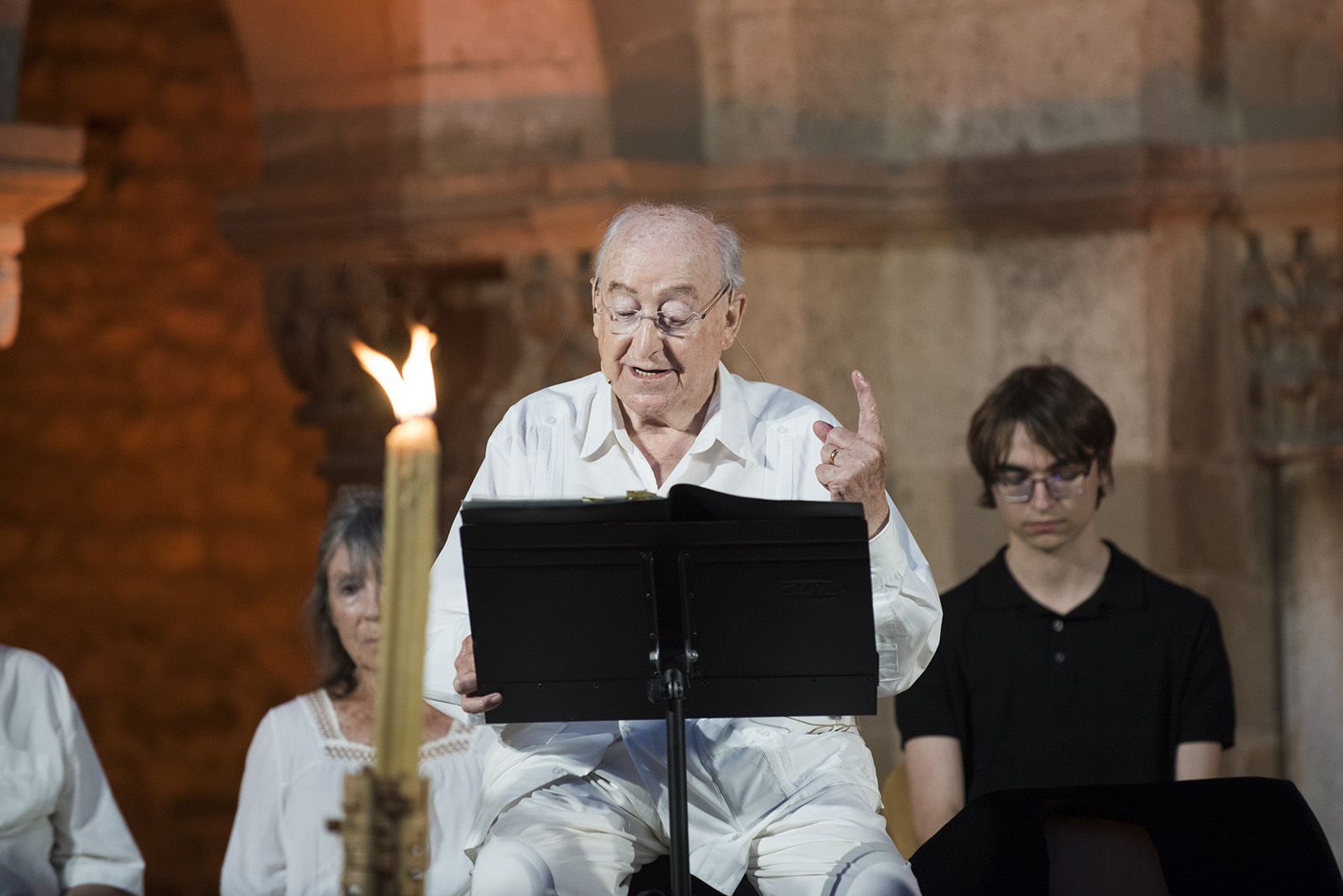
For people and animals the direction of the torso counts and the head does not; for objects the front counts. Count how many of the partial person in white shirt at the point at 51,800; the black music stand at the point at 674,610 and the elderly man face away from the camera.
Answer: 1

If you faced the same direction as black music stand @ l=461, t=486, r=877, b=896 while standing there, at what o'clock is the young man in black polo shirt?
The young man in black polo shirt is roughly at 1 o'clock from the black music stand.

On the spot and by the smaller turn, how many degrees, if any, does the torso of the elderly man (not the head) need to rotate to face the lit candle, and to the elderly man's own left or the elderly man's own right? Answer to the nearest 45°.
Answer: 0° — they already face it

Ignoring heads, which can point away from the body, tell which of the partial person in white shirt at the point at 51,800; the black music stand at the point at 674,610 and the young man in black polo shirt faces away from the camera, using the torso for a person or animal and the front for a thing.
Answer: the black music stand

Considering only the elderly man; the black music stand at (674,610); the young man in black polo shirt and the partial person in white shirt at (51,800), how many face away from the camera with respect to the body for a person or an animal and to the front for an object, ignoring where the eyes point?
1

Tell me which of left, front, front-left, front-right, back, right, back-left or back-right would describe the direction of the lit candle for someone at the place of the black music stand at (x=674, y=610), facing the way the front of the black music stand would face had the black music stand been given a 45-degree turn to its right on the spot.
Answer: back-right

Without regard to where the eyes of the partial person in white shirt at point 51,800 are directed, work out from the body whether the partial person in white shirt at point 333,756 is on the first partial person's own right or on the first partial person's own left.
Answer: on the first partial person's own left

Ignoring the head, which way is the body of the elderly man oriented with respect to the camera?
toward the camera

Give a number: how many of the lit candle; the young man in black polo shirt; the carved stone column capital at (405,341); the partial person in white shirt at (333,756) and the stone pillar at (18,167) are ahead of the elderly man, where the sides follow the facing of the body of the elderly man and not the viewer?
1

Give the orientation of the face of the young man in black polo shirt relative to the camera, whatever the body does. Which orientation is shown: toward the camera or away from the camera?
toward the camera

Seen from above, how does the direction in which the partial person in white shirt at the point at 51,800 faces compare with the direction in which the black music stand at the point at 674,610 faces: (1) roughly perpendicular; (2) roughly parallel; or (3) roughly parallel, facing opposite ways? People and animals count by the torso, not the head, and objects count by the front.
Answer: roughly parallel, facing opposite ways

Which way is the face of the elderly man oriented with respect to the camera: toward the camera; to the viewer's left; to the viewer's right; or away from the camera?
toward the camera

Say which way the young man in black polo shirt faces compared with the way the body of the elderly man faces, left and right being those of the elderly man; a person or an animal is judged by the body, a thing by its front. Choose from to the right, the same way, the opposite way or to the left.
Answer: the same way

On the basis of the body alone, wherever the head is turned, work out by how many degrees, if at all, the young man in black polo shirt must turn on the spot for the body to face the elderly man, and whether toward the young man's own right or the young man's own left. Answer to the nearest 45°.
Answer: approximately 45° to the young man's own right

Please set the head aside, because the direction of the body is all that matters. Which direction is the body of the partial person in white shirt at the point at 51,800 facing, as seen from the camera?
toward the camera

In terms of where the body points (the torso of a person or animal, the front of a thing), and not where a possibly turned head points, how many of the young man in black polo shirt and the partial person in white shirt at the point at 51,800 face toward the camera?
2

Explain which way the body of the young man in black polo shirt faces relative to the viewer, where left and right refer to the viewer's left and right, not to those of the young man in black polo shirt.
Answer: facing the viewer

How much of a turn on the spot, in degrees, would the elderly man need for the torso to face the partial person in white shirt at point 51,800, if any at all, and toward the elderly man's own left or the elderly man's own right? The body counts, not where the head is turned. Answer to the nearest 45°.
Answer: approximately 135° to the elderly man's own right

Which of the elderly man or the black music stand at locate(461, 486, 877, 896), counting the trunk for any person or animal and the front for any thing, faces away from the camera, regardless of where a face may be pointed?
the black music stand

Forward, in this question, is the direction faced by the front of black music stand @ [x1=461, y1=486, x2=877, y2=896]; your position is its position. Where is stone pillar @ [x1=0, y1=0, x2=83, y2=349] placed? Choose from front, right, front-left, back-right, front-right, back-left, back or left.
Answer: front-left

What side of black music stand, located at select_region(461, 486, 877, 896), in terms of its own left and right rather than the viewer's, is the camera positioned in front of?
back
